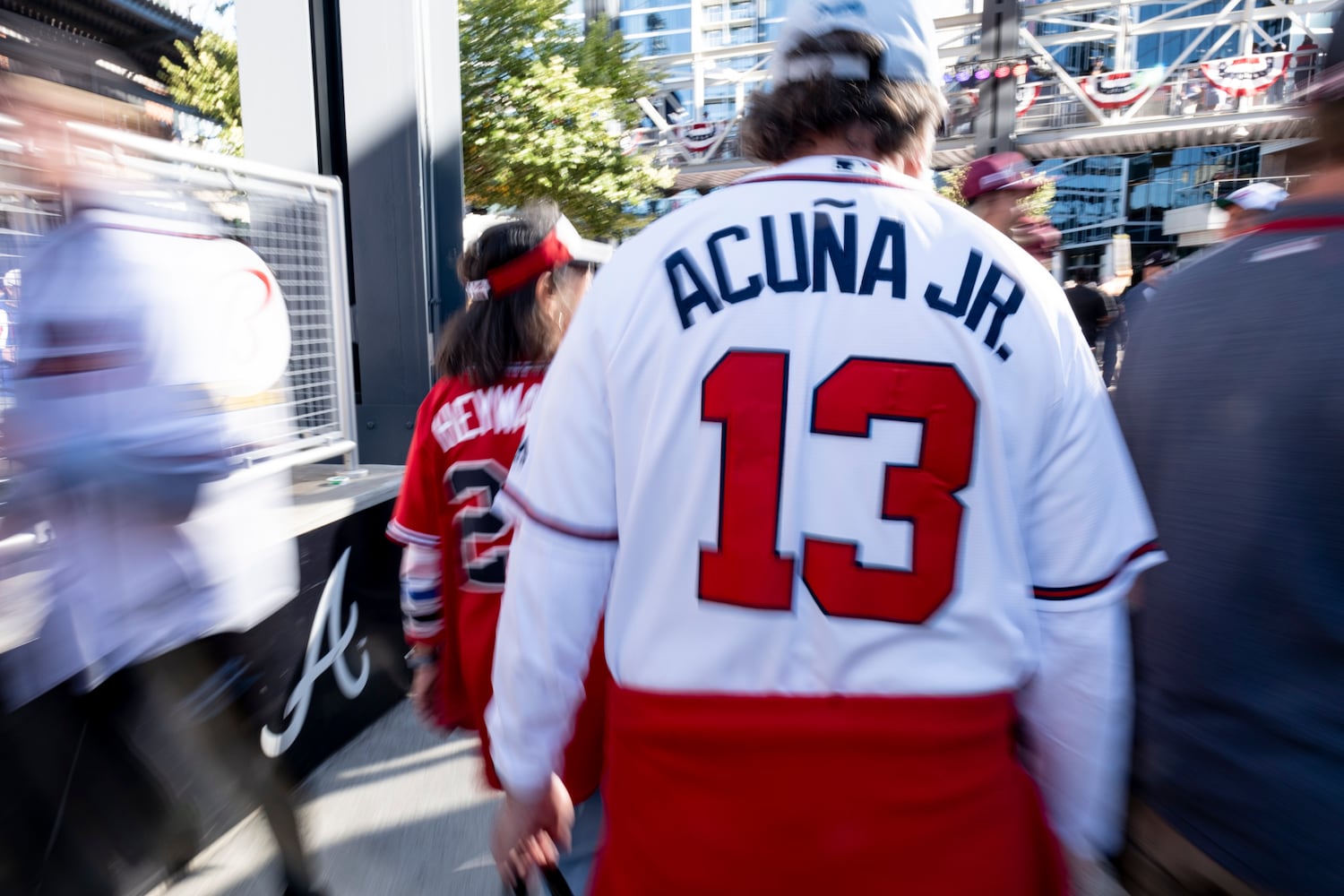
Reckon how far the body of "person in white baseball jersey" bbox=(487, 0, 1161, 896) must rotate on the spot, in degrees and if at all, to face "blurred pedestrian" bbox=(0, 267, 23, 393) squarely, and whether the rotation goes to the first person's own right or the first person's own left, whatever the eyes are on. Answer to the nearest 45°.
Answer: approximately 90° to the first person's own left

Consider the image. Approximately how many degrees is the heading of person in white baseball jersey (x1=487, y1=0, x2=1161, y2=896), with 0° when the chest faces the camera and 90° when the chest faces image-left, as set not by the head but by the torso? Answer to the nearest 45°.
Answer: approximately 180°

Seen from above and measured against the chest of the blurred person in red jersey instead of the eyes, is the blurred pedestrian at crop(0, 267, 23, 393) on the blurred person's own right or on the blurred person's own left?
on the blurred person's own left

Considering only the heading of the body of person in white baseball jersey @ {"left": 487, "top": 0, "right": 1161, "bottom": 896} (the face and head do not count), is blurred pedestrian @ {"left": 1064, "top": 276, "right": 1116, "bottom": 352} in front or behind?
in front

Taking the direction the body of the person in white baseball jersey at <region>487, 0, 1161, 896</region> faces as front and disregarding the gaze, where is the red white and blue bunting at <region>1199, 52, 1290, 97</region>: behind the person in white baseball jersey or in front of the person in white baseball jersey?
in front

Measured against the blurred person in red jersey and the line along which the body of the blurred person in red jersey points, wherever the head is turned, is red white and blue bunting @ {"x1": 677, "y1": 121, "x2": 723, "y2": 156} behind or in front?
in front

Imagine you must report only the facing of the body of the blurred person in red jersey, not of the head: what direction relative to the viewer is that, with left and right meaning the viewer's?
facing away from the viewer and to the right of the viewer

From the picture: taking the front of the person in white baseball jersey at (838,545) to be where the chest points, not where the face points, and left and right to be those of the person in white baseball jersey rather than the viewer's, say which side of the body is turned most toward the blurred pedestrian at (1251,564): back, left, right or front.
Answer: right

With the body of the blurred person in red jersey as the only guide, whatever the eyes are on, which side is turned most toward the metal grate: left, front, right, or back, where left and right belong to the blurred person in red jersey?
left

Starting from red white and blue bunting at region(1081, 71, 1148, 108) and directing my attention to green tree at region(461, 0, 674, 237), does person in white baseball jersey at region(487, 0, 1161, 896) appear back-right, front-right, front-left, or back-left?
front-left

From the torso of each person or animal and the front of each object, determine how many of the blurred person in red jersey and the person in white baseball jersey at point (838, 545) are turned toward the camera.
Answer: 0

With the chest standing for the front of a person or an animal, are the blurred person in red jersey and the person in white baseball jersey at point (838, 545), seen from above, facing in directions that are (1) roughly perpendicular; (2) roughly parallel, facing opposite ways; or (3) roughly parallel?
roughly parallel

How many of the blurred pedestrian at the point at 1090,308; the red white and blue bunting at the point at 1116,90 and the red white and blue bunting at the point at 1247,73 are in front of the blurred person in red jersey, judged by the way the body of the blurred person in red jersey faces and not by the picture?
3
